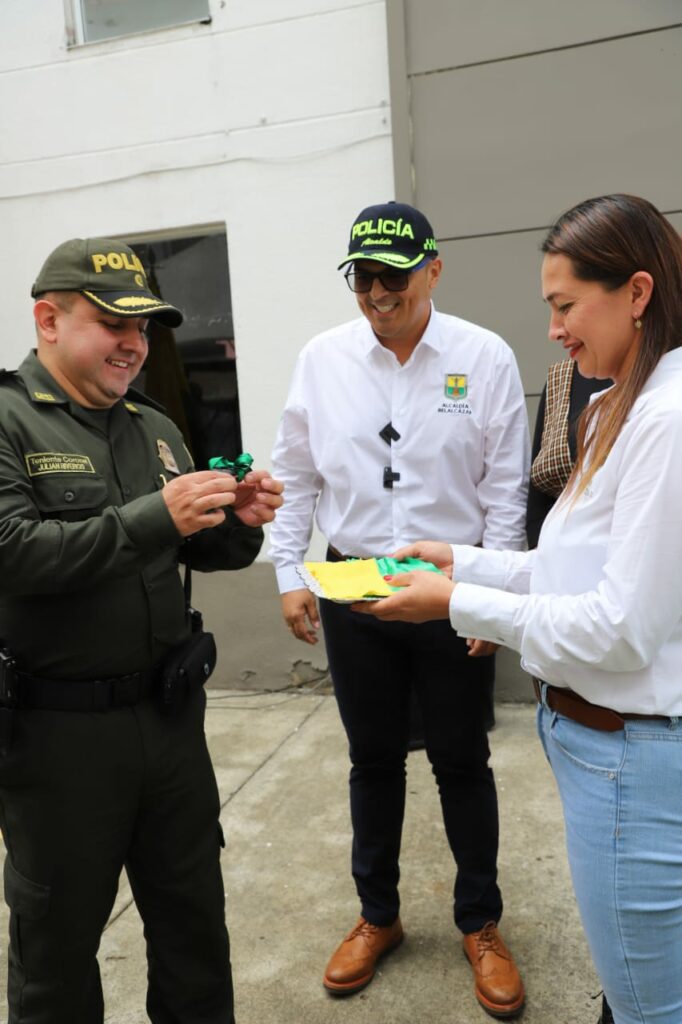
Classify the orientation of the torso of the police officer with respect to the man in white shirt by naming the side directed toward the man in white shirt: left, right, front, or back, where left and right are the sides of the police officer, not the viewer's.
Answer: left

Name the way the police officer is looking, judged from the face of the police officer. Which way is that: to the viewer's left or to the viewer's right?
to the viewer's right

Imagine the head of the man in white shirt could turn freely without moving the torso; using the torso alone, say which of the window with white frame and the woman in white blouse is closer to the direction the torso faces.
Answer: the woman in white blouse

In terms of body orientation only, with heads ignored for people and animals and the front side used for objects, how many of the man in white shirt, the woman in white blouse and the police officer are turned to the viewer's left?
1

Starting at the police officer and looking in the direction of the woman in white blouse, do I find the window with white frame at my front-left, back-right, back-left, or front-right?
back-left

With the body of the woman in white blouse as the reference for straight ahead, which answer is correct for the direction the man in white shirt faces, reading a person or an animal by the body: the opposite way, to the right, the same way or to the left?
to the left

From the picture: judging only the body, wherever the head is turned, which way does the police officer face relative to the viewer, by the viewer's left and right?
facing the viewer and to the right of the viewer

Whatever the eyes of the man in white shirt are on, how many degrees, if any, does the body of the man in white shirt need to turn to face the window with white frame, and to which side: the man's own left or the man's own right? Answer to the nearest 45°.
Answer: approximately 135° to the man's own right

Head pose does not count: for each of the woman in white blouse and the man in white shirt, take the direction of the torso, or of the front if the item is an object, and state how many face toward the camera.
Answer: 1

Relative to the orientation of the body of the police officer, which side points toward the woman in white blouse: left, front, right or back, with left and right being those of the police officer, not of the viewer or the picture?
front

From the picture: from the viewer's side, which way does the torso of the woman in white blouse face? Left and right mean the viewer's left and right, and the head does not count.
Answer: facing to the left of the viewer

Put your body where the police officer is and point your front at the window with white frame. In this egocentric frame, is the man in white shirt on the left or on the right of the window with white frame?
right

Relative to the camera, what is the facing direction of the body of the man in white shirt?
toward the camera
